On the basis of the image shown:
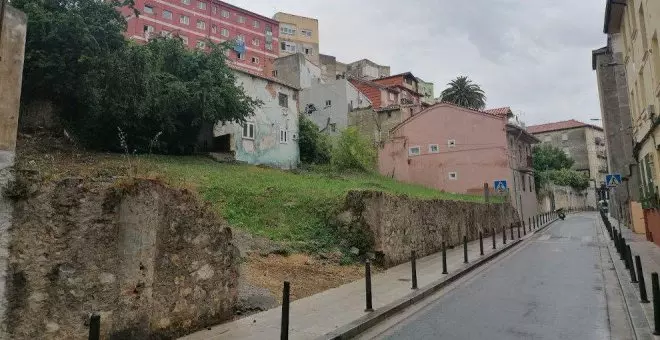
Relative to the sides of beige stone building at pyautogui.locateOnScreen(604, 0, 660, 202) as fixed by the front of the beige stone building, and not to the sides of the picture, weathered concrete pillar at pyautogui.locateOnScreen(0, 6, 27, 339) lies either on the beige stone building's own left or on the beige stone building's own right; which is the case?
on the beige stone building's own left

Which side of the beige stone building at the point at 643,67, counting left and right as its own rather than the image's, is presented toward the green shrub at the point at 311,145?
front

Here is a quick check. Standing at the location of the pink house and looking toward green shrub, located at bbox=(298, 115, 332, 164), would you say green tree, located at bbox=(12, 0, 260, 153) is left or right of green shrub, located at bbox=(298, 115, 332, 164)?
left

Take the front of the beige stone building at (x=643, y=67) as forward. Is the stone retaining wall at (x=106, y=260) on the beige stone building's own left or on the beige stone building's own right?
on the beige stone building's own left

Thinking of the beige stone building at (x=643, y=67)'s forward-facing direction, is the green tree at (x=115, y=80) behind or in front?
in front

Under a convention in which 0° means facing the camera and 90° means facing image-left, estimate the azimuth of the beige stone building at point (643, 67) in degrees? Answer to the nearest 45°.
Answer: approximately 90°

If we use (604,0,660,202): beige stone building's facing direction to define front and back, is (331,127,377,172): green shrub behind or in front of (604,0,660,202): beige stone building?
in front
